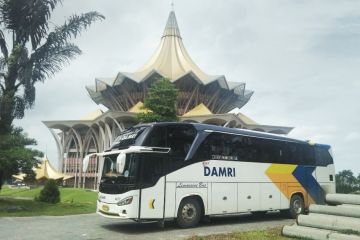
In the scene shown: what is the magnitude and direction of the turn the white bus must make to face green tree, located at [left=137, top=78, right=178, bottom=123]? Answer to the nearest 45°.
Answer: approximately 135° to its right

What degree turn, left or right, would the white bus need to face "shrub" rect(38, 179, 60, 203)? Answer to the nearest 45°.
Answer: approximately 90° to its right

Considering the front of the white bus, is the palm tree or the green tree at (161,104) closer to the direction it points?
the palm tree

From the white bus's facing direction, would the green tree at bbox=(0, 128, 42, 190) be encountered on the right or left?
on its right

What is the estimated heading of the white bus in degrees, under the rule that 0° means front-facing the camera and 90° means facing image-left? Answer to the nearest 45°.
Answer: approximately 45°

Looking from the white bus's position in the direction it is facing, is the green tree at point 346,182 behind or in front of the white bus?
behind

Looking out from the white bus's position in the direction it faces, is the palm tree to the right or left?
on its right

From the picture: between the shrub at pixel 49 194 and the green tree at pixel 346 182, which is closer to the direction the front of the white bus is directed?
the shrub
